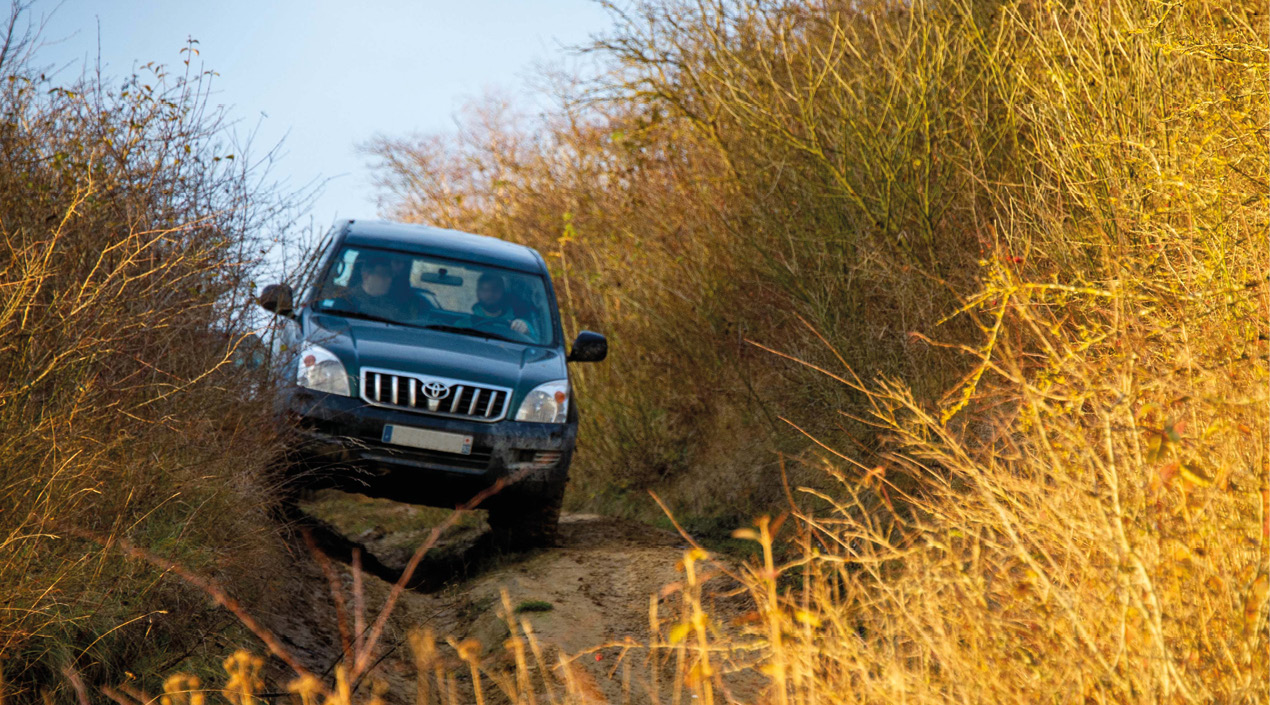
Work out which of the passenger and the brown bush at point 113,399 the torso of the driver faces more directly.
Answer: the brown bush

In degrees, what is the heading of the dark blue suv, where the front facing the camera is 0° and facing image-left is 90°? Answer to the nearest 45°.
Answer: approximately 0°

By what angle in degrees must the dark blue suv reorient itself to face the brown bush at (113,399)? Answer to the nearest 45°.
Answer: approximately 45° to its right

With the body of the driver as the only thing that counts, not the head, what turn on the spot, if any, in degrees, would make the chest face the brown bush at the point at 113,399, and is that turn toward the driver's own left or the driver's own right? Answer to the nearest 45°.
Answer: approximately 45° to the driver's own right

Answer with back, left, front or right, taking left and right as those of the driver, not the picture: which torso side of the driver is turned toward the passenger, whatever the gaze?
right
